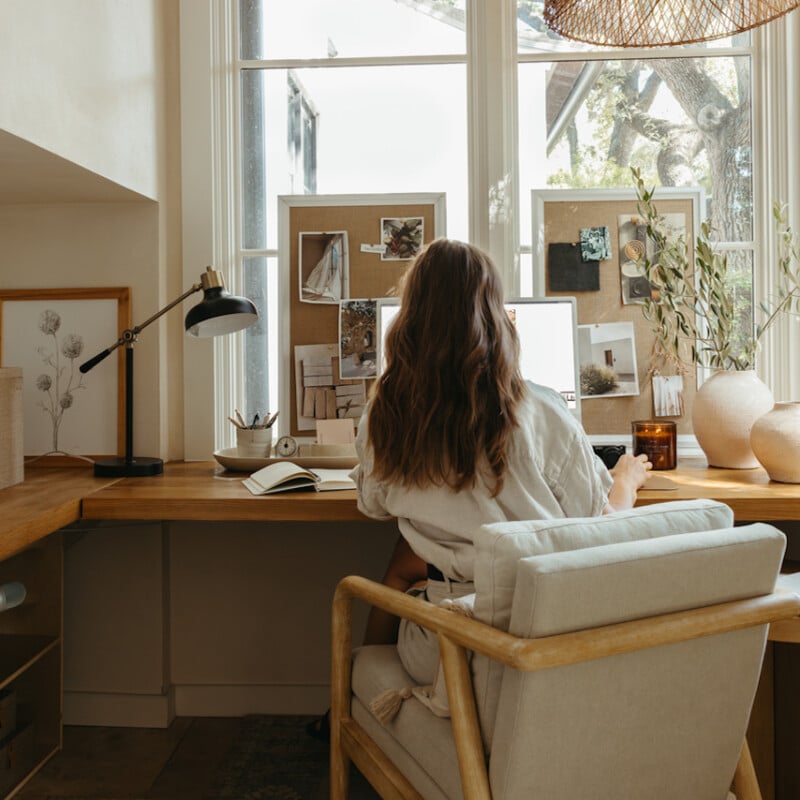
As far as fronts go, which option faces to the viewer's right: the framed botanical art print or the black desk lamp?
the black desk lamp

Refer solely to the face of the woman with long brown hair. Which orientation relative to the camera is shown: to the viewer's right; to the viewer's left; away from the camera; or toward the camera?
away from the camera

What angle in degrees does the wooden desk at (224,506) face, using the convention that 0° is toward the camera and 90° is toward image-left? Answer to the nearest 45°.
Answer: approximately 0°

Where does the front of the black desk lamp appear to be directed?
to the viewer's right

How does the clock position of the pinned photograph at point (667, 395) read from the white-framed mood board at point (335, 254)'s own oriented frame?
The pinned photograph is roughly at 9 o'clock from the white-framed mood board.
